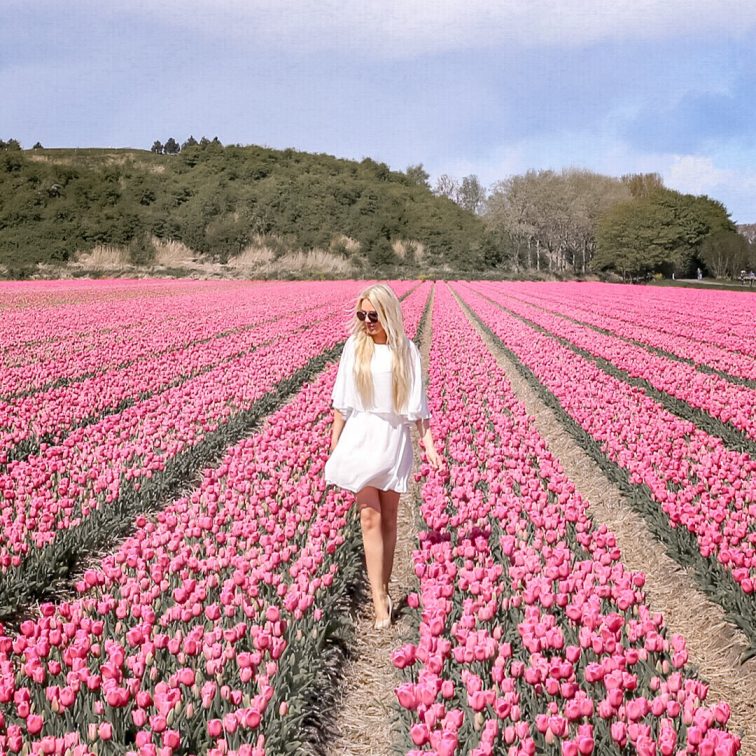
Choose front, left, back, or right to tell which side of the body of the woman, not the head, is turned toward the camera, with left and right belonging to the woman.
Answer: front
